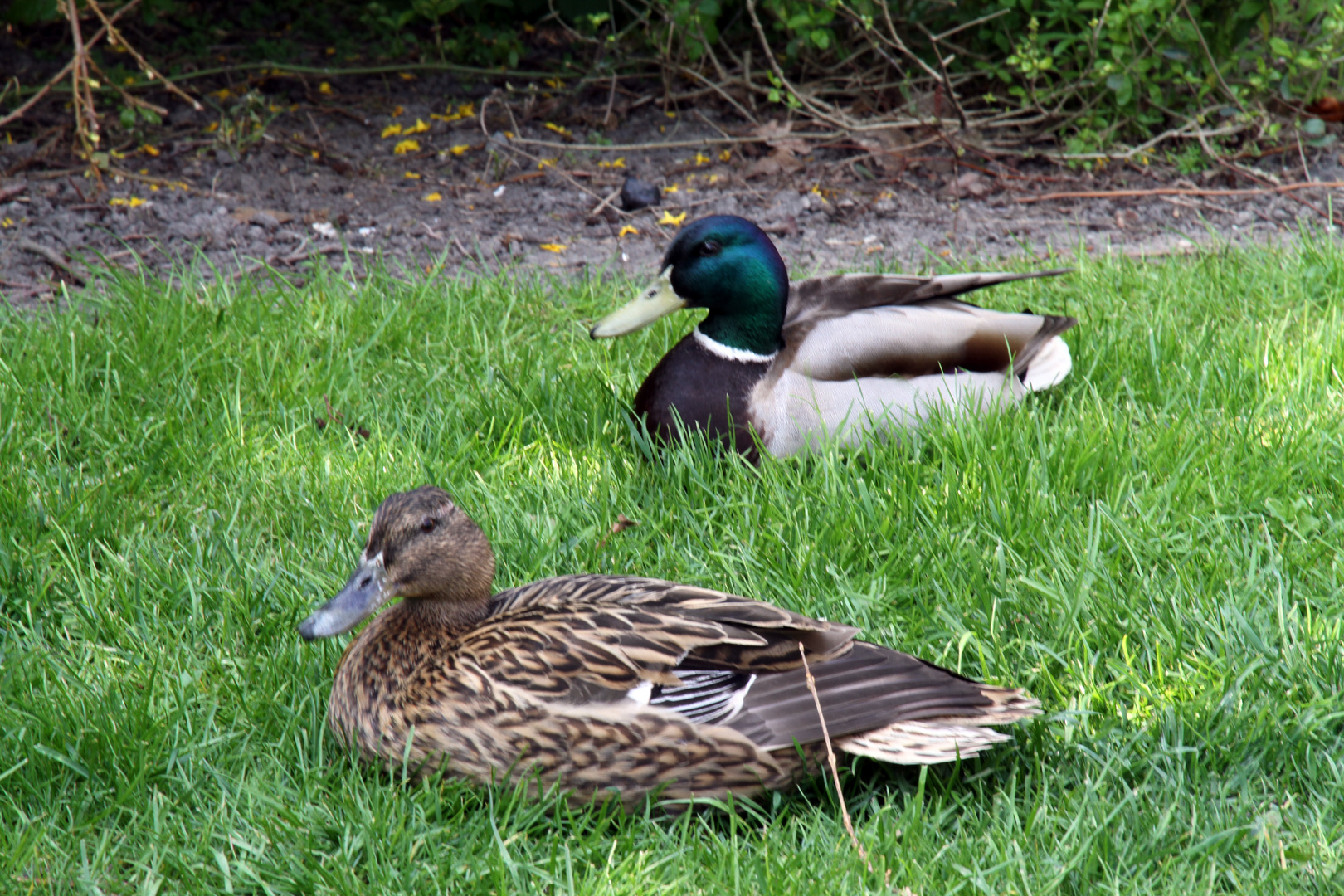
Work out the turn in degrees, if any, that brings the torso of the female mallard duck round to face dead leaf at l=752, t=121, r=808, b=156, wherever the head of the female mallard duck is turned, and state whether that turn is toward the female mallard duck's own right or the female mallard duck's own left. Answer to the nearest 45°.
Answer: approximately 90° to the female mallard duck's own right

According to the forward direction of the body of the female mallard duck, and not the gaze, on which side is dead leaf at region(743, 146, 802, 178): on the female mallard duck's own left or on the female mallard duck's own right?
on the female mallard duck's own right

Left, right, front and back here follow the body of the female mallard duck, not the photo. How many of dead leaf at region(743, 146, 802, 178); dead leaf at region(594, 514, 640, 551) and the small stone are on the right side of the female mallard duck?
3

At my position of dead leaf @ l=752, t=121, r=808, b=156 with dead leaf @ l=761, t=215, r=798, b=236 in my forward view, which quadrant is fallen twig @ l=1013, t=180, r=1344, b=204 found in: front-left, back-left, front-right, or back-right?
front-left

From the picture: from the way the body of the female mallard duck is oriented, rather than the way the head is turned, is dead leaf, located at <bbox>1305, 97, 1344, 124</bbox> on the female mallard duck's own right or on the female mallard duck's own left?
on the female mallard duck's own right

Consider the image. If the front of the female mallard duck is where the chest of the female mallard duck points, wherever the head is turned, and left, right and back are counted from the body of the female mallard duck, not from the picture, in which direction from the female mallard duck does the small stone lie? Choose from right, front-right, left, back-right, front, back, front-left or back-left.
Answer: right

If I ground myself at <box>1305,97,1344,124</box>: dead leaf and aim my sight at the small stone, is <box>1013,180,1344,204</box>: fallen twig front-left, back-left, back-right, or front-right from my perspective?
front-left

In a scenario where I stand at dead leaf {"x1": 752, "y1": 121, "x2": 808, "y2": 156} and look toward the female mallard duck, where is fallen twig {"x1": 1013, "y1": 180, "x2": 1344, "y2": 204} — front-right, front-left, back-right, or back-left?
front-left

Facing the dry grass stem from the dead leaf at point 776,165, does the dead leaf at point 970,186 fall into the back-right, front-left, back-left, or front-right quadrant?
front-left

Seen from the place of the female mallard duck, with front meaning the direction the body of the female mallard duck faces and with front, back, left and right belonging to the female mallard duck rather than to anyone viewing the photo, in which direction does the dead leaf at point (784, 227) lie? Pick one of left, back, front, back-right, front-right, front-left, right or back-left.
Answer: right

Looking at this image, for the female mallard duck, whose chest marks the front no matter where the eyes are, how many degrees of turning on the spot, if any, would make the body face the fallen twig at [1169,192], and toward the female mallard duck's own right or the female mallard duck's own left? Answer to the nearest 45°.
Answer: approximately 135° to the female mallard duck's own right

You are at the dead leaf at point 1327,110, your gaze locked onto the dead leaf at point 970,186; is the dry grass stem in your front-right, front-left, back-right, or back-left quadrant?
front-left

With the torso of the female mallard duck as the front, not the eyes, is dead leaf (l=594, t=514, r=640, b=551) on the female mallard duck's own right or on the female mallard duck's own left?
on the female mallard duck's own right

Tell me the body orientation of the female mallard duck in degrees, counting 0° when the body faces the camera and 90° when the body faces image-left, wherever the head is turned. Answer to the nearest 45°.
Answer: approximately 90°

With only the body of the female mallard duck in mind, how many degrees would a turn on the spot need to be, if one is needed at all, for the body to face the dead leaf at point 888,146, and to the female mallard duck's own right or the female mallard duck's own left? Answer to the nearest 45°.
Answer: approximately 90° to the female mallard duck's own right
